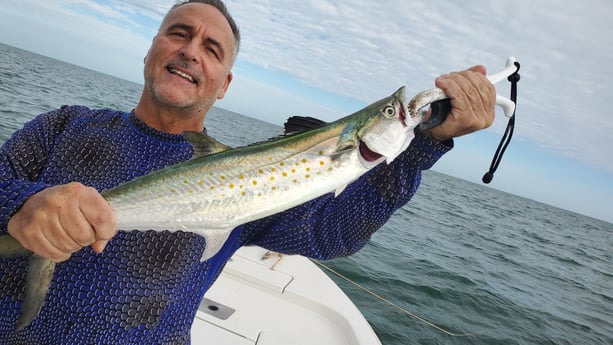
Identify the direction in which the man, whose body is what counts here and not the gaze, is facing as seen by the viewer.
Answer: toward the camera
